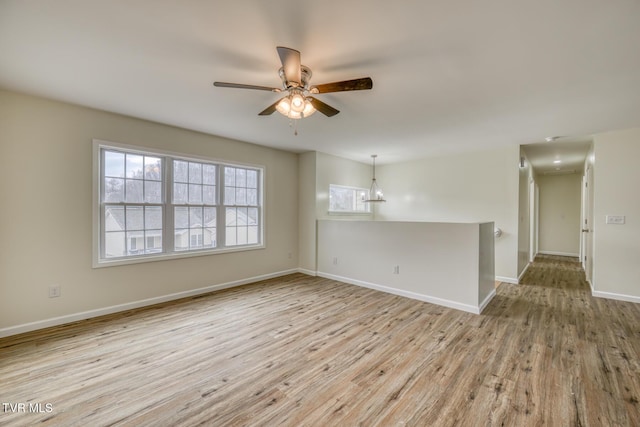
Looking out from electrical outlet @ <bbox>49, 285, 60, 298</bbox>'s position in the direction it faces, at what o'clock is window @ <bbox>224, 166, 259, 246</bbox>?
The window is roughly at 9 o'clock from the electrical outlet.

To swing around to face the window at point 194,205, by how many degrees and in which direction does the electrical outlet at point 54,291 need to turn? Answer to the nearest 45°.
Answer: approximately 90° to its left

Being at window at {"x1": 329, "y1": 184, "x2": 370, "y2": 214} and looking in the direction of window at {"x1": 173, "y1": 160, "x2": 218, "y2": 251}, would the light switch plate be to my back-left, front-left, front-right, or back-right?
back-left

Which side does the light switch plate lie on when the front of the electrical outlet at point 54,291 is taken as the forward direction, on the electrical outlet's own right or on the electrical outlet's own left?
on the electrical outlet's own left

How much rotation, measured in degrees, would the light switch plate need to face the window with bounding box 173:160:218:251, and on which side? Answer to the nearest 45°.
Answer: approximately 45° to its right

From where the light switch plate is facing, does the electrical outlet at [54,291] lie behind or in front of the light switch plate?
in front

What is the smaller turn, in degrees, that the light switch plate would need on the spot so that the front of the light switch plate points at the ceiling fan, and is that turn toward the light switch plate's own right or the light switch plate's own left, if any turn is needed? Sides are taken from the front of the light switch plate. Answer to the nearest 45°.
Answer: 0° — it already faces it

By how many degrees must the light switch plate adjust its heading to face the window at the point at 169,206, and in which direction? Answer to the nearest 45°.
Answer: approximately 45° to its right

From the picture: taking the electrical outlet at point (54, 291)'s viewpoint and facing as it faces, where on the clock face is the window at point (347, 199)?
The window is roughly at 9 o'clock from the electrical outlet.

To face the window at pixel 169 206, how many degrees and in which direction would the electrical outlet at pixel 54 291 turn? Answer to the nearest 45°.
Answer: approximately 90° to its left

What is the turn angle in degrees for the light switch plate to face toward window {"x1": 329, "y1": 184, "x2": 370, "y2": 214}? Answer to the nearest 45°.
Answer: approximately 90° to its right
